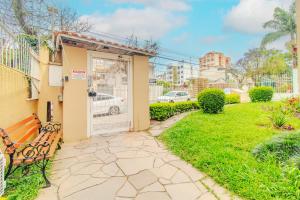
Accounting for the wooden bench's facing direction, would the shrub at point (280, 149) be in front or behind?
in front

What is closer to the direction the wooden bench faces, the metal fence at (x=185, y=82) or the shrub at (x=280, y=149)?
the shrub

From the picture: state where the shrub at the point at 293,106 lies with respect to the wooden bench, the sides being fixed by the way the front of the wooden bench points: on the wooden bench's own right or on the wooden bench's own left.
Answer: on the wooden bench's own left

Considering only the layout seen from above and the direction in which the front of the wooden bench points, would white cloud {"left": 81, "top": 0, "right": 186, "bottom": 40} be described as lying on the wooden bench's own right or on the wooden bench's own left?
on the wooden bench's own left

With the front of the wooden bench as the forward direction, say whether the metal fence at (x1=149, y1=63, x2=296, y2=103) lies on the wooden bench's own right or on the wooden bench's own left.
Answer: on the wooden bench's own left

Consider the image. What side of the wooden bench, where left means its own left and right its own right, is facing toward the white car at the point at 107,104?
left

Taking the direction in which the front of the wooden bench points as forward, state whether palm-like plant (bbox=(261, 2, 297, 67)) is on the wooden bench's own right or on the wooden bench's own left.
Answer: on the wooden bench's own left

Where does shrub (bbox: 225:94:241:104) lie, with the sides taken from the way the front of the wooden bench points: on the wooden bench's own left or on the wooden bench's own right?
on the wooden bench's own left

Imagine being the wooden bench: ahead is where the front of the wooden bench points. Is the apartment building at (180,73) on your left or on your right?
on your left

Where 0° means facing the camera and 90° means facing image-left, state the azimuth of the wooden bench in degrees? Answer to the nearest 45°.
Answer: approximately 315°
